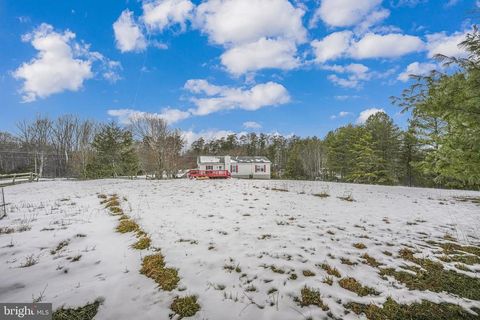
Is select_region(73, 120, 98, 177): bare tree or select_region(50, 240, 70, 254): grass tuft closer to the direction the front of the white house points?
the grass tuft

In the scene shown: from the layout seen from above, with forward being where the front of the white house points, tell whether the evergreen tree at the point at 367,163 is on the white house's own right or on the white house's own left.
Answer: on the white house's own left

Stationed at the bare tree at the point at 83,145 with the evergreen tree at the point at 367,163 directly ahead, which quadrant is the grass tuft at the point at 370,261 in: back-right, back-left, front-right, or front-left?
front-right

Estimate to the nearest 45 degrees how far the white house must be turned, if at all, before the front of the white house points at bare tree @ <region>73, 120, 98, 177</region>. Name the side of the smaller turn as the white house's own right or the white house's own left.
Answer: approximately 90° to the white house's own right

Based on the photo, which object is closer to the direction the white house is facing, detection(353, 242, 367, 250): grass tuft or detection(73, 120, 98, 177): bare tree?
the grass tuft

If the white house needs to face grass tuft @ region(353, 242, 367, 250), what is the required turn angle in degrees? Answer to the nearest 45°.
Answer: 0° — it already faces it

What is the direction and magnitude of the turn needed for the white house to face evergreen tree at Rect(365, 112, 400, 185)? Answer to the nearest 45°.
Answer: approximately 45° to its left

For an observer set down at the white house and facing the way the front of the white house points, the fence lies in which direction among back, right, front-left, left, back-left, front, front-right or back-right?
front-right

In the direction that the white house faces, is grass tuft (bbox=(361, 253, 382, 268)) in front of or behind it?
in front

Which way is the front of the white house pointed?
toward the camera

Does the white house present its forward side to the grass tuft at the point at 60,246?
yes

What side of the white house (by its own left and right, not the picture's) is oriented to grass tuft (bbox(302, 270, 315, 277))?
front
